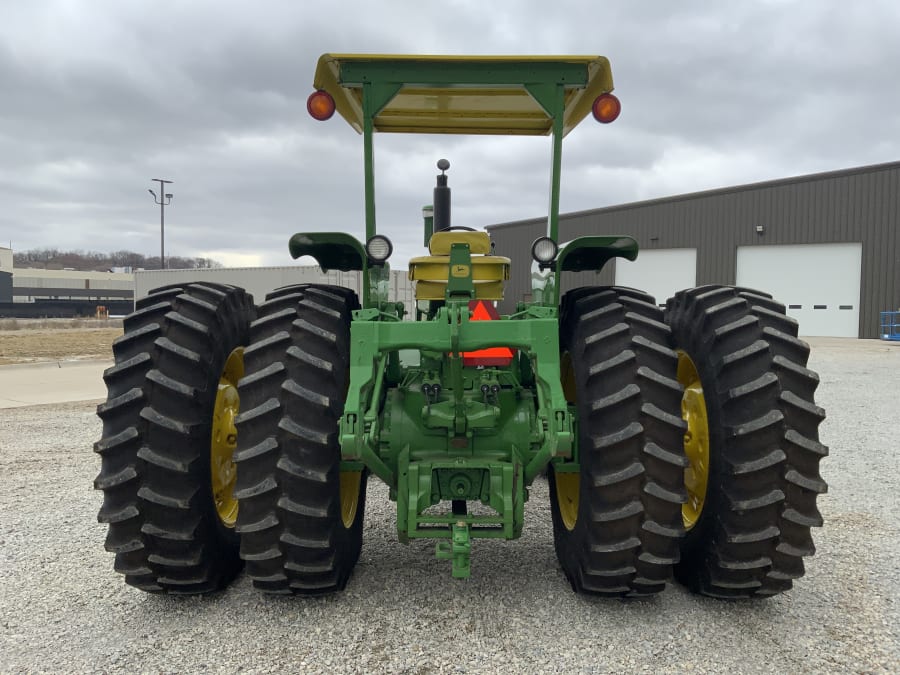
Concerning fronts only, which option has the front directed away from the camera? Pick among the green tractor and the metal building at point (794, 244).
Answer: the green tractor

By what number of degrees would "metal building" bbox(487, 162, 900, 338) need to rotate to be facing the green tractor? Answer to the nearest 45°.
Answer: approximately 45° to its left

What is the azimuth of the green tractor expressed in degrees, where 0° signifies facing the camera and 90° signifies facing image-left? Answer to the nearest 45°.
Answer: approximately 180°

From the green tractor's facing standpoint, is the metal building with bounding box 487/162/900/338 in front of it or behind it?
in front

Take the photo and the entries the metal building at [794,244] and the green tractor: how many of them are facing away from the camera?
1

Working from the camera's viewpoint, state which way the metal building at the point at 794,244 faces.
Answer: facing the viewer and to the left of the viewer
